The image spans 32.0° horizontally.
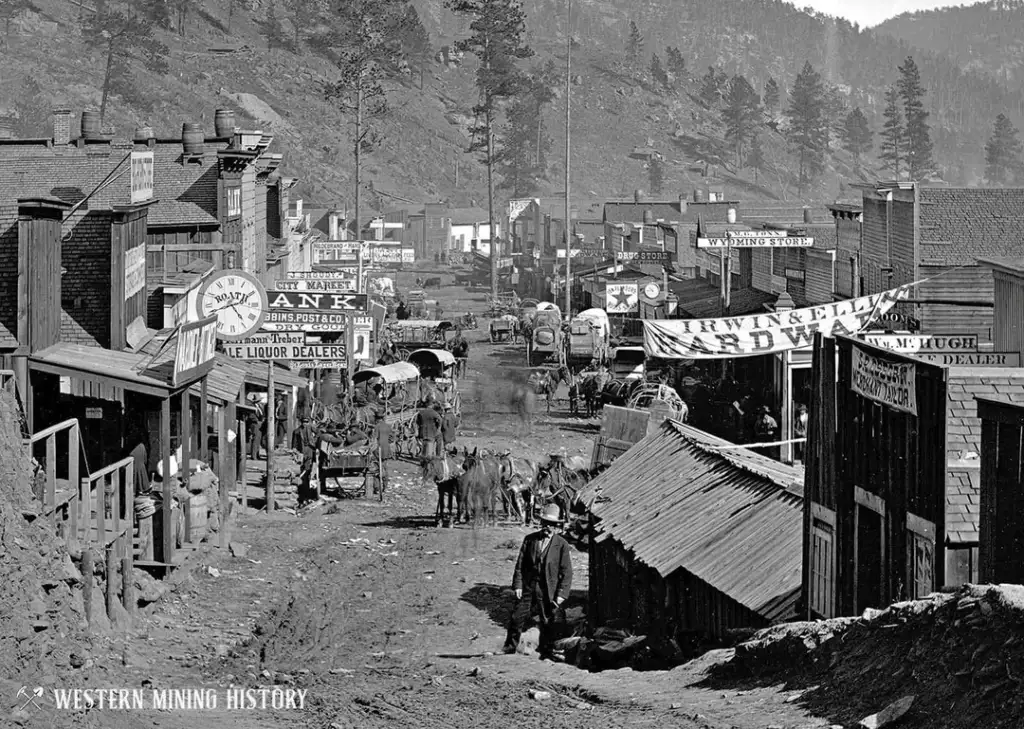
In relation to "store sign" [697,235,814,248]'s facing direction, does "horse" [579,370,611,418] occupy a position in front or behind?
in front

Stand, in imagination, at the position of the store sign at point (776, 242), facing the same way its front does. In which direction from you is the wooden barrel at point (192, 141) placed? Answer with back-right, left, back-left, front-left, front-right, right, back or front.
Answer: front-right

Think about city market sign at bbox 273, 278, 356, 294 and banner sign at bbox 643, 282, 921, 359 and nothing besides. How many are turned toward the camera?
2

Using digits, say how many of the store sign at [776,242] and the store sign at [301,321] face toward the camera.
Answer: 2

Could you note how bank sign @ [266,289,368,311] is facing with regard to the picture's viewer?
facing the viewer

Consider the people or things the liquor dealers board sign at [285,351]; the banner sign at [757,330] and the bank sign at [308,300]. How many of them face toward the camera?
3

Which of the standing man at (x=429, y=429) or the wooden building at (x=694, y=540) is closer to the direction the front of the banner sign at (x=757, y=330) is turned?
the wooden building

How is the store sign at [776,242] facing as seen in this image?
toward the camera

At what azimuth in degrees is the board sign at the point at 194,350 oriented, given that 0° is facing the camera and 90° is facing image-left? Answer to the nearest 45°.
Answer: approximately 315°

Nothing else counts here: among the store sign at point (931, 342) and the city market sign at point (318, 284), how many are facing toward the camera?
2

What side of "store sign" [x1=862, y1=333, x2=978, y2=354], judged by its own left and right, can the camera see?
front

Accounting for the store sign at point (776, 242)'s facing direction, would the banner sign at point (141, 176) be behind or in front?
in front

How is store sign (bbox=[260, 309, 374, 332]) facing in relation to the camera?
toward the camera

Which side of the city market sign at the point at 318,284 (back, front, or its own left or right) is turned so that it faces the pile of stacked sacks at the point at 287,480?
front

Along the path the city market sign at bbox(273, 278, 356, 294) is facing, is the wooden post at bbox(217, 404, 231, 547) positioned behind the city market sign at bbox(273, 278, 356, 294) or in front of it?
in front

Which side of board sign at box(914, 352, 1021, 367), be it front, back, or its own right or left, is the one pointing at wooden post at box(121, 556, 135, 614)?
front

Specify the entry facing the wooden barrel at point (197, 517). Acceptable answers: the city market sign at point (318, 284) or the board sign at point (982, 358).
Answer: the city market sign at point (318, 284)
